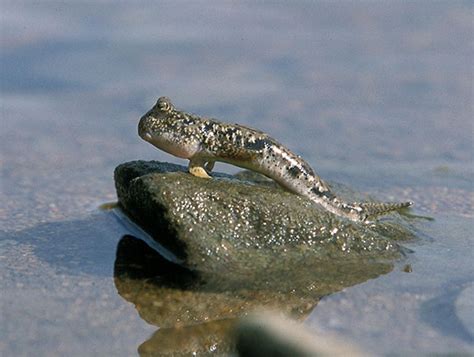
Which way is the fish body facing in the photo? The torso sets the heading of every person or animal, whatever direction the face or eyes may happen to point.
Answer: to the viewer's left
